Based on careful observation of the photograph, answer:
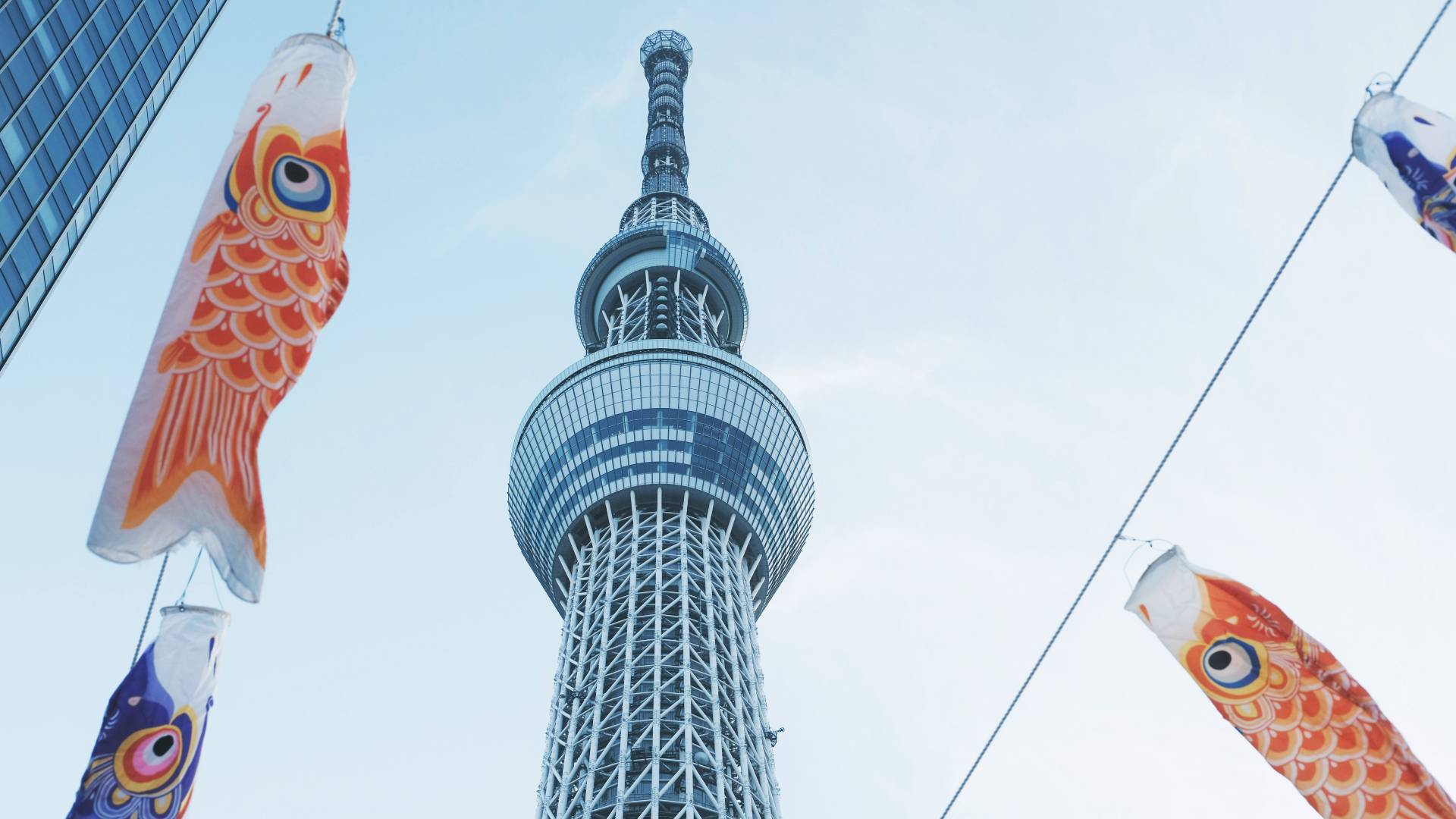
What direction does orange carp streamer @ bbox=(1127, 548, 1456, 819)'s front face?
to the viewer's left

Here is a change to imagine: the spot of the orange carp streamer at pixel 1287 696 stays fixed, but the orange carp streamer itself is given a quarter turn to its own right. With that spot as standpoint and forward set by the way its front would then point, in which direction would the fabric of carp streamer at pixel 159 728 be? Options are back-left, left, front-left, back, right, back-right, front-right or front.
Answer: back-left
